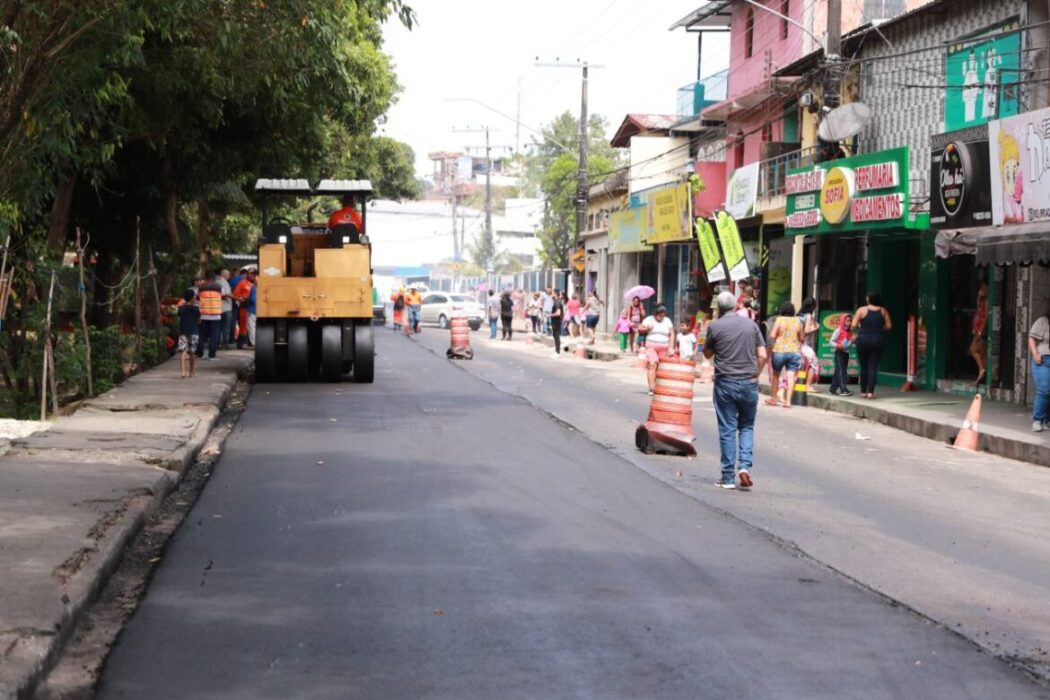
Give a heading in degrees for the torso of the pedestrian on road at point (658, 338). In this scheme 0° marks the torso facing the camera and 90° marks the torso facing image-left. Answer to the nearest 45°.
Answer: approximately 0°

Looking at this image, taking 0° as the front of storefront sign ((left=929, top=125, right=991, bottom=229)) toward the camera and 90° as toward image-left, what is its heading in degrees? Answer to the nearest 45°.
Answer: approximately 45°

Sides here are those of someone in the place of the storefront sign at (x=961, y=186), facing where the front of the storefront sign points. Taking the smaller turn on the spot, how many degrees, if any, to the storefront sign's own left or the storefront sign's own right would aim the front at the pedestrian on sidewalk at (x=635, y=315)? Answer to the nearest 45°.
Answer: approximately 90° to the storefront sign's own right

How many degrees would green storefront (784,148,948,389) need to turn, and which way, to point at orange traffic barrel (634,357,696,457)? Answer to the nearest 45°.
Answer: approximately 45° to its left

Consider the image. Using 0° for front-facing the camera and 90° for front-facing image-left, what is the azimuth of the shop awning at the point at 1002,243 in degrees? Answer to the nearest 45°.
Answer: approximately 45°

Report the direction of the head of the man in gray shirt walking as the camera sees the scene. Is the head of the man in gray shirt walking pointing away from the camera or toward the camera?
away from the camera
